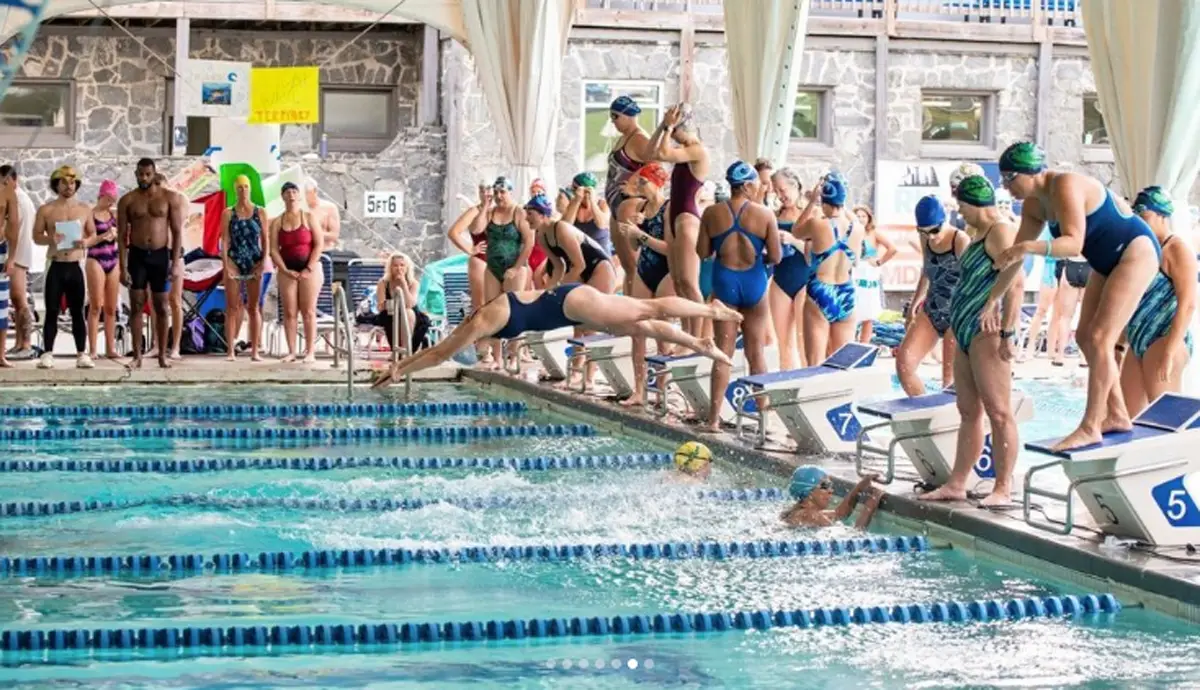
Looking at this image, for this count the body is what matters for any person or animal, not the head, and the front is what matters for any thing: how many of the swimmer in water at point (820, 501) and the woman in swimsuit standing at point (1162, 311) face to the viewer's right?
1

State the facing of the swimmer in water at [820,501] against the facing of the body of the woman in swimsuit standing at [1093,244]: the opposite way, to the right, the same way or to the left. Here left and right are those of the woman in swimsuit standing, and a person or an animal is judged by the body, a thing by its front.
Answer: the opposite way

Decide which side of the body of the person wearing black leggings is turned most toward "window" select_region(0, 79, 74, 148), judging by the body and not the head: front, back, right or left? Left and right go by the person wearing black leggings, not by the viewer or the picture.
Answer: back

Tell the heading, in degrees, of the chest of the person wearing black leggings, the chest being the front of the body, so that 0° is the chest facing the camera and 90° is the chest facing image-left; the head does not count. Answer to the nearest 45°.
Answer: approximately 0°
